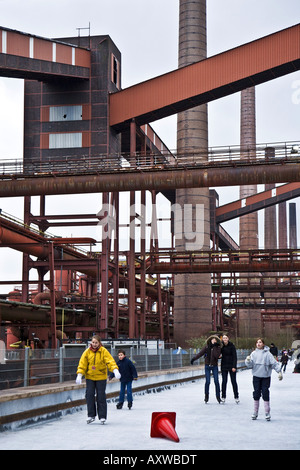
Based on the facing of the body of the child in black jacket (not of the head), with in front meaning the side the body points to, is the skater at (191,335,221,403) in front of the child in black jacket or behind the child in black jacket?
behind

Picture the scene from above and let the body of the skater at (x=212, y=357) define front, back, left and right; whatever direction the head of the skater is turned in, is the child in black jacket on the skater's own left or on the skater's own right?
on the skater's own right

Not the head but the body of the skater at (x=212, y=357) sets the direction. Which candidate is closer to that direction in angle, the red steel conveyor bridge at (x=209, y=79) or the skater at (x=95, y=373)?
the skater

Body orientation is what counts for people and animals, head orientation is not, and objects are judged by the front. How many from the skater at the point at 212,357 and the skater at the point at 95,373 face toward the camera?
2

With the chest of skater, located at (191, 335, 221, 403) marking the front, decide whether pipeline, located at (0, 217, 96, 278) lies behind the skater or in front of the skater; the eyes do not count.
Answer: behind

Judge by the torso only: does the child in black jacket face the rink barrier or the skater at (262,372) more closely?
the rink barrier

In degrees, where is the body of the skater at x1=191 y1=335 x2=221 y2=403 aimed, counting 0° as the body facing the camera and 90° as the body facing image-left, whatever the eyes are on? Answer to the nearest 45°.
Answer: approximately 0°

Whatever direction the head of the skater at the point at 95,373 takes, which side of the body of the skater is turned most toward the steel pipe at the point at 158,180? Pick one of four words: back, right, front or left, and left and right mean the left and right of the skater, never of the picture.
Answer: back

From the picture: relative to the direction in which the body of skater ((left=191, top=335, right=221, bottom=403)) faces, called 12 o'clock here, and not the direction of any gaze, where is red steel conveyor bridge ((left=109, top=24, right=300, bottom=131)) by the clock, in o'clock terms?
The red steel conveyor bridge is roughly at 6 o'clock from the skater.
